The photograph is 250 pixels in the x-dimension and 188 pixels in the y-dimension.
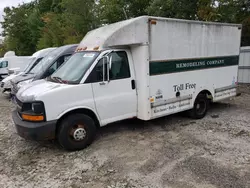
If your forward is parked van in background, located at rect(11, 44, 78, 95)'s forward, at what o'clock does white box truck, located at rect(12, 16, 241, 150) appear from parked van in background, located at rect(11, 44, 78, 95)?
The white box truck is roughly at 10 o'clock from the parked van in background.

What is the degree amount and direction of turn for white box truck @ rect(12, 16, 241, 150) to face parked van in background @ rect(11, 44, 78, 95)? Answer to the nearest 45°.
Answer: approximately 90° to its right

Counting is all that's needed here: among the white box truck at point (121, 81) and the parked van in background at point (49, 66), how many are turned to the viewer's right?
0

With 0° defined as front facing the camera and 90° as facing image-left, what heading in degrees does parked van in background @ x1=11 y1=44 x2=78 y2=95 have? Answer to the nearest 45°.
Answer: approximately 45°

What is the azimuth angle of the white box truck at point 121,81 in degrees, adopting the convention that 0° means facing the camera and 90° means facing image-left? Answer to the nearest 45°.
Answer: approximately 45°
